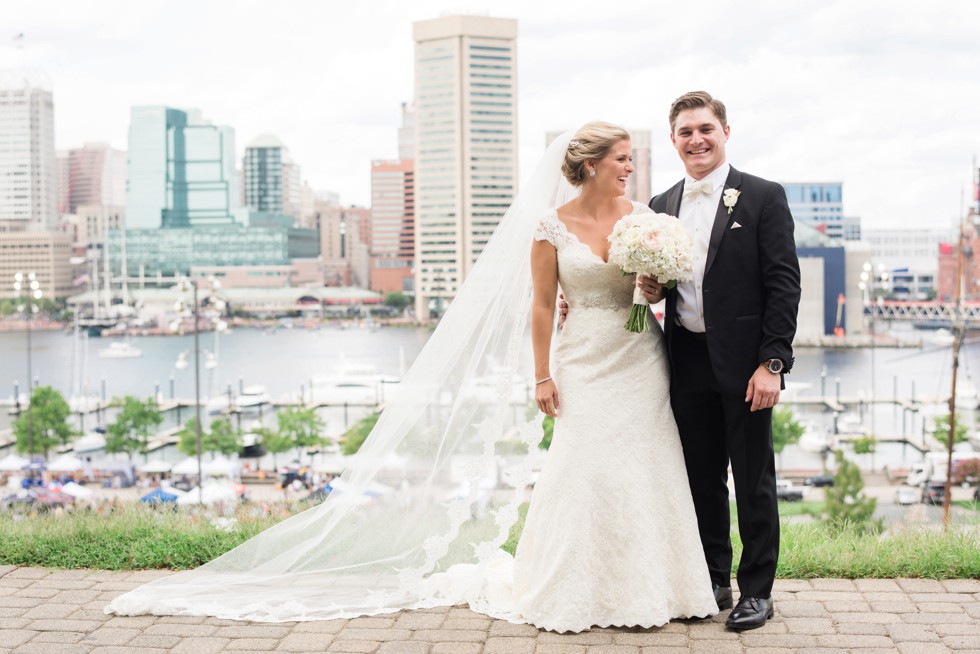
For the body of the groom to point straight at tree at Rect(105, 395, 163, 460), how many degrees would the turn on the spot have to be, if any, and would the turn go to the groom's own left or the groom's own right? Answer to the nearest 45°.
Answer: approximately 90° to the groom's own right

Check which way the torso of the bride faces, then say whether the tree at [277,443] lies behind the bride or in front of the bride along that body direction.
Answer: behind

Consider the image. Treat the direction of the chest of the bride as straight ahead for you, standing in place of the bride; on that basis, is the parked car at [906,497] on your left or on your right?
on your left

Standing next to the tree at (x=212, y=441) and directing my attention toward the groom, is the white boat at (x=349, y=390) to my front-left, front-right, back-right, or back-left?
back-left

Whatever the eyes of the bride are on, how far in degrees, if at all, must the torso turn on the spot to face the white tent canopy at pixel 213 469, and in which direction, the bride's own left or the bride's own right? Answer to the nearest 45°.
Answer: approximately 135° to the bride's own left

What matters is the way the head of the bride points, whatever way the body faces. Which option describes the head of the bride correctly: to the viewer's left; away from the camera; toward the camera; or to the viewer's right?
to the viewer's right

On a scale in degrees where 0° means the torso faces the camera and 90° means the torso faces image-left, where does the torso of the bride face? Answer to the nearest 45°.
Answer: approximately 315°

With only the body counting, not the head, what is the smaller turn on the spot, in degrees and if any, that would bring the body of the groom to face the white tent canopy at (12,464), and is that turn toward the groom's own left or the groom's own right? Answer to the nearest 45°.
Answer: approximately 90° to the groom's own right
